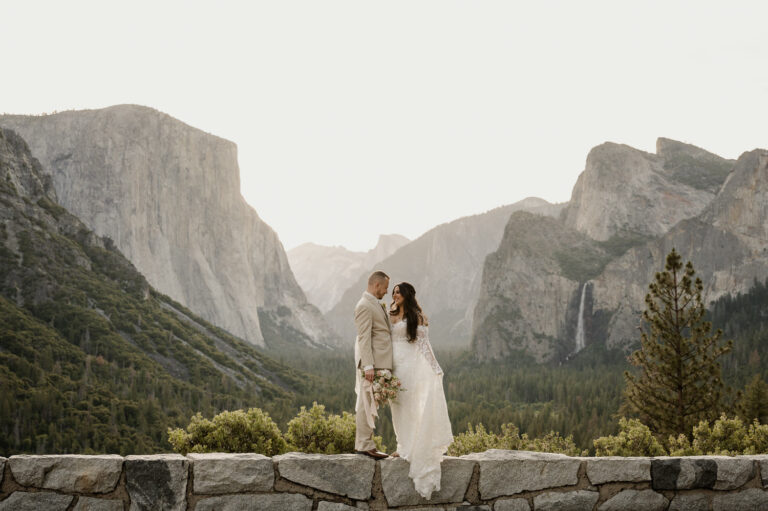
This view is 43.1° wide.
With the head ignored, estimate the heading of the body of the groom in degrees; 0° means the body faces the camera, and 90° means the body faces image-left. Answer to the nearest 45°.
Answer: approximately 270°

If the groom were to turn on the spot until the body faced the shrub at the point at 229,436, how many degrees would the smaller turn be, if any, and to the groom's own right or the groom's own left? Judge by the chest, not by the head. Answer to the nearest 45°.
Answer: approximately 90° to the groom's own left

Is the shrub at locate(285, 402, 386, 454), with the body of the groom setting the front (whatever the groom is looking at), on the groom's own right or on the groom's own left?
on the groom's own left

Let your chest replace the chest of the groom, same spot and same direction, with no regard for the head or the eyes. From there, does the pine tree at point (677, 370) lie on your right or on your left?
on your left

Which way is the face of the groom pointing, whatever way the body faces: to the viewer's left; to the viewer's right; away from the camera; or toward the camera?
to the viewer's right

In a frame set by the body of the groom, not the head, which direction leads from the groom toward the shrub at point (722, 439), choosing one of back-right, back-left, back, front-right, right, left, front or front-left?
front-left

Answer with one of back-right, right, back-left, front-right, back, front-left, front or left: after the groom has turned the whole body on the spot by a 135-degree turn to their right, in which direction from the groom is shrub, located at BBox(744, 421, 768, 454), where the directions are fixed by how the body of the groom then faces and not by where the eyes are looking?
back
